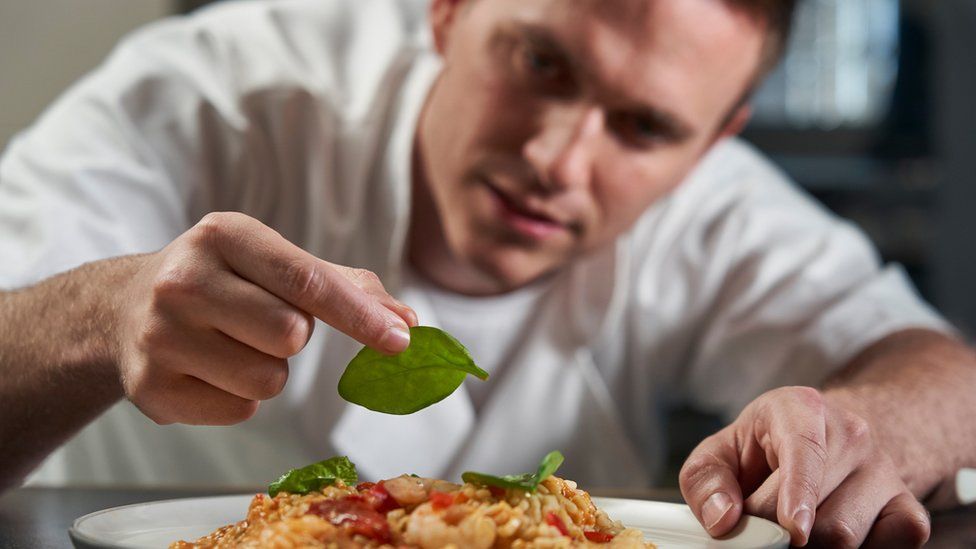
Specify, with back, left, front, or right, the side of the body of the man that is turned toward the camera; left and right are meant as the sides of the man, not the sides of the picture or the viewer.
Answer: front

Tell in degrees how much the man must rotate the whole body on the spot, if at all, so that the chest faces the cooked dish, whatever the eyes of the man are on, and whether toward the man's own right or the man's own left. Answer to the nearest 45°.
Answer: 0° — they already face it

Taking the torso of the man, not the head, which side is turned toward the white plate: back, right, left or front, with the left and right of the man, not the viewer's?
front

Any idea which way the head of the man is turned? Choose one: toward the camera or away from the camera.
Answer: toward the camera
